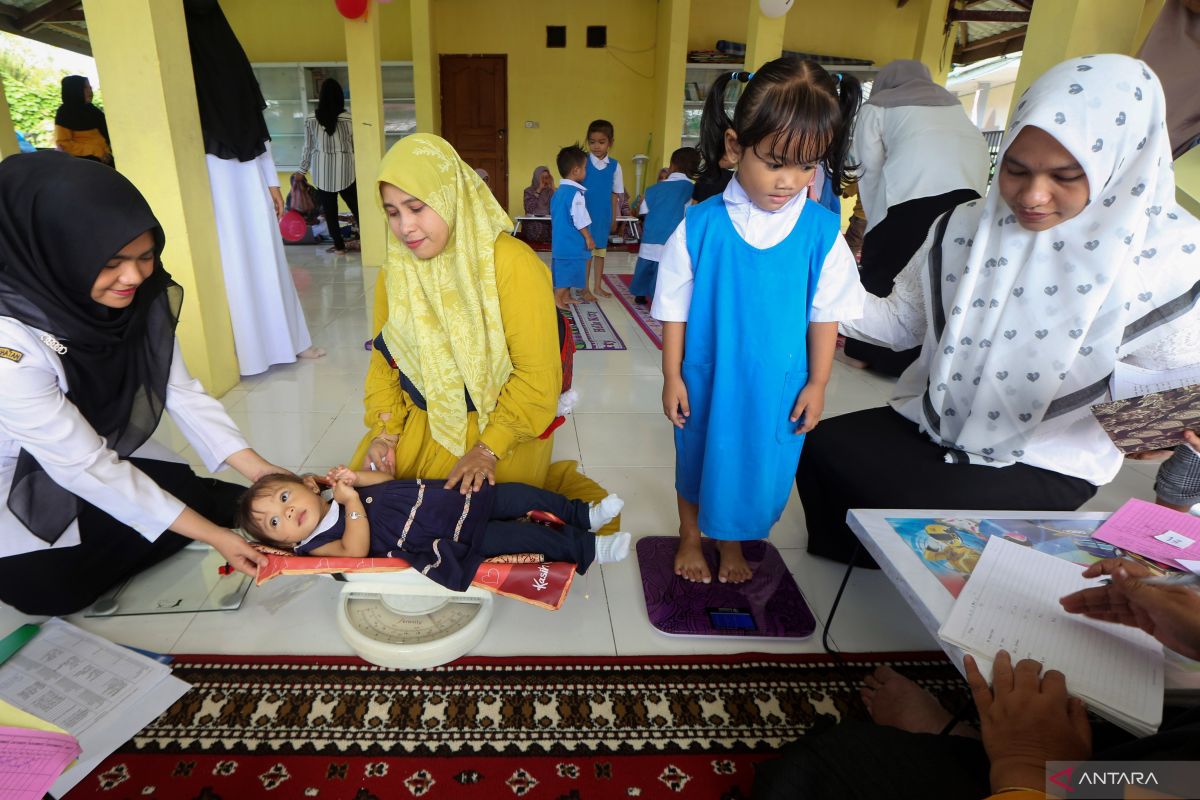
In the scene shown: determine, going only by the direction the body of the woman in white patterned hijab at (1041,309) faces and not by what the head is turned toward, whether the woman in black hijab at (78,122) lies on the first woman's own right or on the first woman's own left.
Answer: on the first woman's own right

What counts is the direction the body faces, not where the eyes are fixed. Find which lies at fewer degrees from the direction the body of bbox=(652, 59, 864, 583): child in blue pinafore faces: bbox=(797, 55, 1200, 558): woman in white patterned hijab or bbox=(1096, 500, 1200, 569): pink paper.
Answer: the pink paper

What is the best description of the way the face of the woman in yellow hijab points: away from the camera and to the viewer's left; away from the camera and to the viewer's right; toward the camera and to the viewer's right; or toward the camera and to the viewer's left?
toward the camera and to the viewer's left

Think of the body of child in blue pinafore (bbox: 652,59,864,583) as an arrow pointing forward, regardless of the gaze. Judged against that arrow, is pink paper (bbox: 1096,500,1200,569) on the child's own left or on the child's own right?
on the child's own left

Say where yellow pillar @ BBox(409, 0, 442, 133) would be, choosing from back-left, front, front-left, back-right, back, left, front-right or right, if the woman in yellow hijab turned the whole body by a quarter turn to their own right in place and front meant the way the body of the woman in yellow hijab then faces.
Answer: front-right

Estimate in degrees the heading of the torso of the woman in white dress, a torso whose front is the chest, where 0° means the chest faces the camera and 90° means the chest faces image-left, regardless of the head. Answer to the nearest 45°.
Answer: approximately 225°
